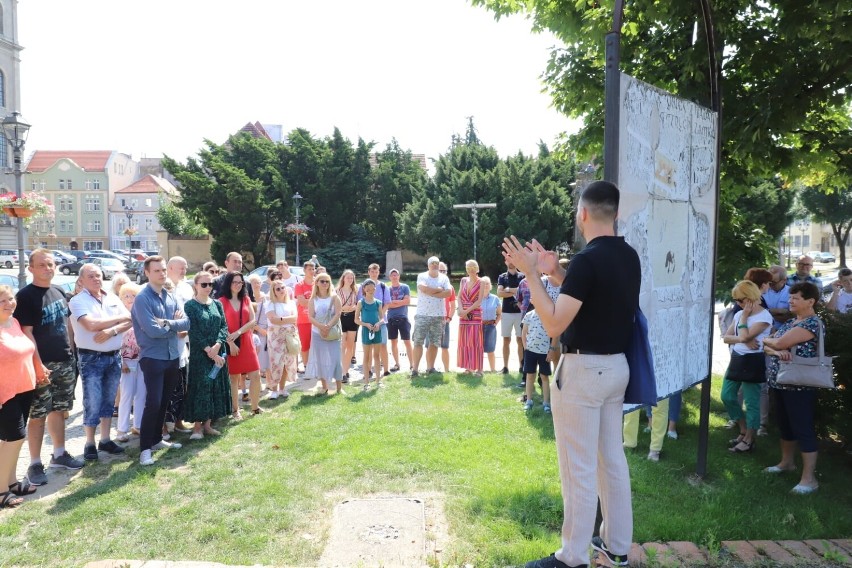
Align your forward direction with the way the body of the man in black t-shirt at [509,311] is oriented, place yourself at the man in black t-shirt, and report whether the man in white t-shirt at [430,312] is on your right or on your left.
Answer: on your right

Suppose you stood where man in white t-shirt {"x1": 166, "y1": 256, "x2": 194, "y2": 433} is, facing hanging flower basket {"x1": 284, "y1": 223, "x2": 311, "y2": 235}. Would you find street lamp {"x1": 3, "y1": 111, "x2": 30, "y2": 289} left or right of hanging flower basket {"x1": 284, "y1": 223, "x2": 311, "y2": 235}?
left

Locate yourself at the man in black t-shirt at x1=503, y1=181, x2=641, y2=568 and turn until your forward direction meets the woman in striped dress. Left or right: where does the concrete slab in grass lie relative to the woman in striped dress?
left

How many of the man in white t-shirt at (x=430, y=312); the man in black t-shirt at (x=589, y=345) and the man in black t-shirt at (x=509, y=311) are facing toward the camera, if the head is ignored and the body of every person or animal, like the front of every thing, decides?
2

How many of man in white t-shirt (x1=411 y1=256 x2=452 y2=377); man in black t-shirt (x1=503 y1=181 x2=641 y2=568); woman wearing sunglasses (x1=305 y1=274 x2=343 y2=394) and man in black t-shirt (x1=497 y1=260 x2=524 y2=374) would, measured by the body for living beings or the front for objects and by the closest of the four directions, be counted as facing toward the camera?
3

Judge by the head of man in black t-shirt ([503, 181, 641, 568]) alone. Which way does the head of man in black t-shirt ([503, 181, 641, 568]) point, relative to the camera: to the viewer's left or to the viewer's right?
to the viewer's left

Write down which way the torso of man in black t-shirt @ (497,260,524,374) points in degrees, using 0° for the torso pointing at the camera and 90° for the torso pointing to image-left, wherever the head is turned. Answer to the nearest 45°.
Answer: approximately 0°

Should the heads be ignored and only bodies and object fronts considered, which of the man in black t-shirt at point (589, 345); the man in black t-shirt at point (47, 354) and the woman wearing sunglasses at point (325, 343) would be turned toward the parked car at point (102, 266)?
the man in black t-shirt at point (589, 345)

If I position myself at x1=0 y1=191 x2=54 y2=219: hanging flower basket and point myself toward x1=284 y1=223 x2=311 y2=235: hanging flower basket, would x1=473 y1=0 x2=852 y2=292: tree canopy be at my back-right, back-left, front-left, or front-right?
back-right

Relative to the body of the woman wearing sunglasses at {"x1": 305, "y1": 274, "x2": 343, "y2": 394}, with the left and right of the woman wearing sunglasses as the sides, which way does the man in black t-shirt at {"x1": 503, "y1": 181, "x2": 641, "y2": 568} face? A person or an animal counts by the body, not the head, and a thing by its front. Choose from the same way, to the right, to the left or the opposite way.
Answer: the opposite way
